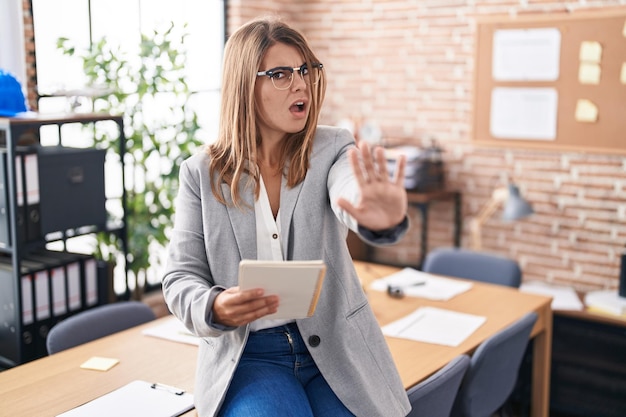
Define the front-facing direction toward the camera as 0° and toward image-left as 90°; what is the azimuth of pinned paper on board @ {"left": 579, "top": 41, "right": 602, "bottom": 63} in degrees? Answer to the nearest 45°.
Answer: approximately 0°

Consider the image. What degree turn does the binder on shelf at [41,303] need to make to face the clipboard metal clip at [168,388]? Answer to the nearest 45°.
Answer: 0° — it already faces it

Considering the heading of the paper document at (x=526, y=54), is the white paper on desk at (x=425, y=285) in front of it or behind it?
in front

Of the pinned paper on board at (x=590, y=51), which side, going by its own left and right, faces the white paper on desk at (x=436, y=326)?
front

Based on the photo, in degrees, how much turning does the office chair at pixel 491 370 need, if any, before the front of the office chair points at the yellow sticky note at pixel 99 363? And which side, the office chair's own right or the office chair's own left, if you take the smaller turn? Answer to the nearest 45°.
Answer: approximately 45° to the office chair's own left

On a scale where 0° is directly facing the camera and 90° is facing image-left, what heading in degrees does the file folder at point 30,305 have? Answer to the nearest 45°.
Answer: approximately 315°

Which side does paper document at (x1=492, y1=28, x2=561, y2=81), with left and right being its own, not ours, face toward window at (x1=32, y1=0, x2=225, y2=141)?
right

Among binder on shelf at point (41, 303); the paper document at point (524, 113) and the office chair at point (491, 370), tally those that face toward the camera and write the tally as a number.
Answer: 2

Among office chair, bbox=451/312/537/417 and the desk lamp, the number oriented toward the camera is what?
0

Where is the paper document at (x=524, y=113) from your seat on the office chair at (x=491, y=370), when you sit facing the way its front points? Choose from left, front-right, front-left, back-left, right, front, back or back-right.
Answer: front-right
